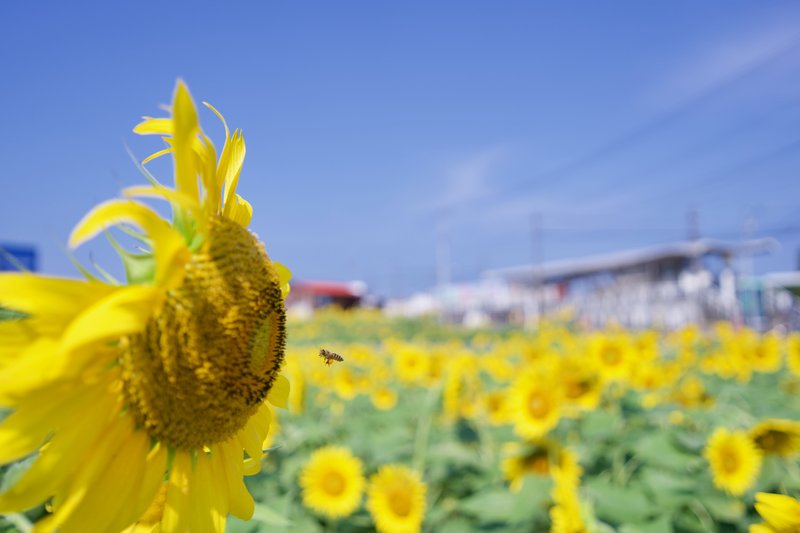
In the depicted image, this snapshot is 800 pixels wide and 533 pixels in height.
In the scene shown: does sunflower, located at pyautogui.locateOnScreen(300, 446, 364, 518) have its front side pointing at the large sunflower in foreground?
yes

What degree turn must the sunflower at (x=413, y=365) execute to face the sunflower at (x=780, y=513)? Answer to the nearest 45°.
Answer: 0° — it already faces it

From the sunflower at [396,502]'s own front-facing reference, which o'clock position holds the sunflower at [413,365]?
the sunflower at [413,365] is roughly at 6 o'clock from the sunflower at [396,502].

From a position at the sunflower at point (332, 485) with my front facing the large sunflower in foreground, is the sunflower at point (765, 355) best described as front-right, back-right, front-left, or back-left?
back-left

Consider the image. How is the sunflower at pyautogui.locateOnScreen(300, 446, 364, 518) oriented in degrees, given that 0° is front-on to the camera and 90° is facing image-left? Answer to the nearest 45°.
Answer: approximately 0°

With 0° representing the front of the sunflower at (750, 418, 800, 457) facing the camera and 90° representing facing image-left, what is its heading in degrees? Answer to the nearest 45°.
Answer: approximately 0°

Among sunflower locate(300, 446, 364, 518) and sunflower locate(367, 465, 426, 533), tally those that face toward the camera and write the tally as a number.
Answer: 2
